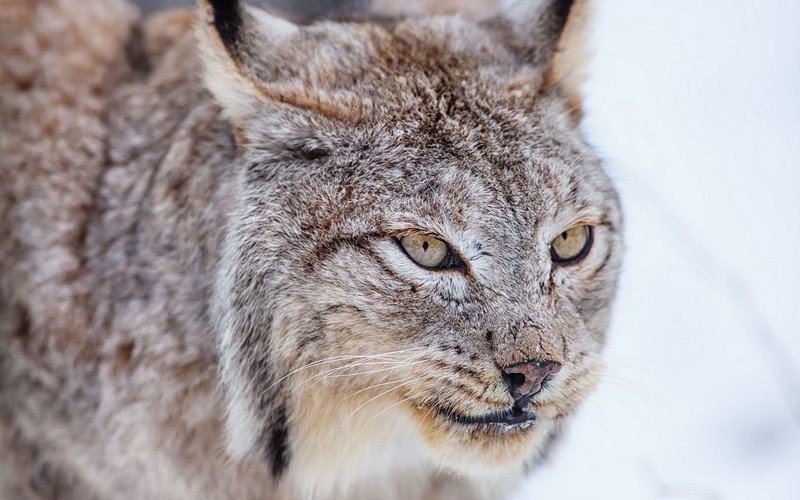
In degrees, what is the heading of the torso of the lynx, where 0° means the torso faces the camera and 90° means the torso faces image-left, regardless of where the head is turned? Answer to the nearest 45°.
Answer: approximately 315°
